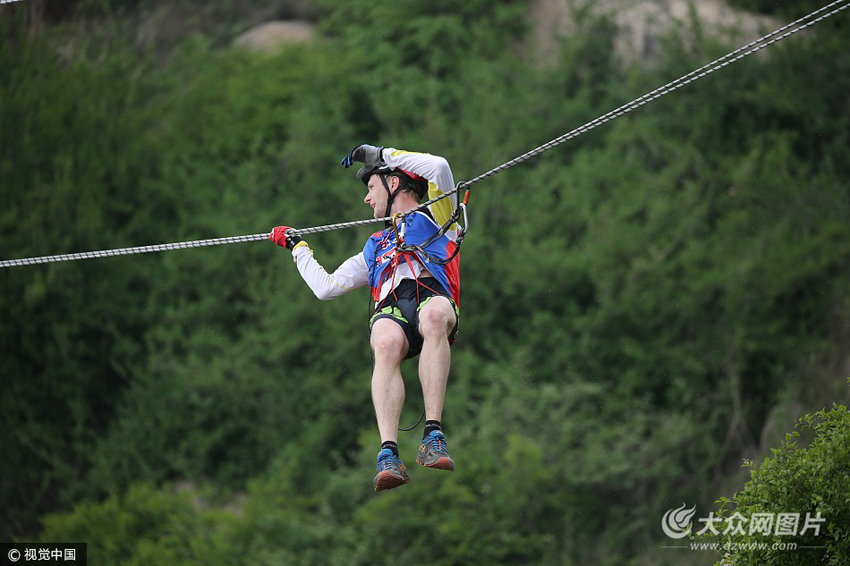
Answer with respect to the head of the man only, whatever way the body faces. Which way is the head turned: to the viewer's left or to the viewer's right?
to the viewer's left

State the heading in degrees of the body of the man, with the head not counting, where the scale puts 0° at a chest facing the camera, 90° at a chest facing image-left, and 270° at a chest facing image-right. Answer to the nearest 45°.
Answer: approximately 0°
